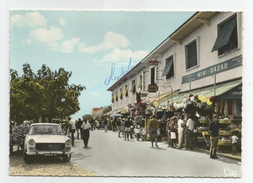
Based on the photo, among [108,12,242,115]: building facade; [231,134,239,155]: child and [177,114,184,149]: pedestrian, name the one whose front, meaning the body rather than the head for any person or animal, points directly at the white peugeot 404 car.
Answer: the building facade

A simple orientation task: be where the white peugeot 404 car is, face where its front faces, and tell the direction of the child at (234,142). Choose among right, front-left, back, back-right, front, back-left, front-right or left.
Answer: left

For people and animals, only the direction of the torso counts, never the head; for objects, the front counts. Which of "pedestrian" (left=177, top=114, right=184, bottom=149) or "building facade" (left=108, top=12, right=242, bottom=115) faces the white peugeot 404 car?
the building facade

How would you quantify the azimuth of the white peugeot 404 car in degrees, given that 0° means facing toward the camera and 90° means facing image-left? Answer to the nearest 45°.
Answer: approximately 0°

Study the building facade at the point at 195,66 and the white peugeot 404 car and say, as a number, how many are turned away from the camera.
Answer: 0

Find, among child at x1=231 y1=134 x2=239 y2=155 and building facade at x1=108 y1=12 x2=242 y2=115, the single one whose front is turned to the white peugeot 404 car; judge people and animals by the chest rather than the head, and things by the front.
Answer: the building facade

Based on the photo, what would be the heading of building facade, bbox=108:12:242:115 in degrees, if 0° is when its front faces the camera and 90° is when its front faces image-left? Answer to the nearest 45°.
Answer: approximately 45°
